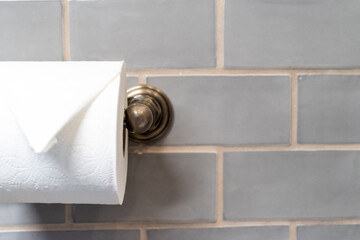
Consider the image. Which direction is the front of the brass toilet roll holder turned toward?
toward the camera
